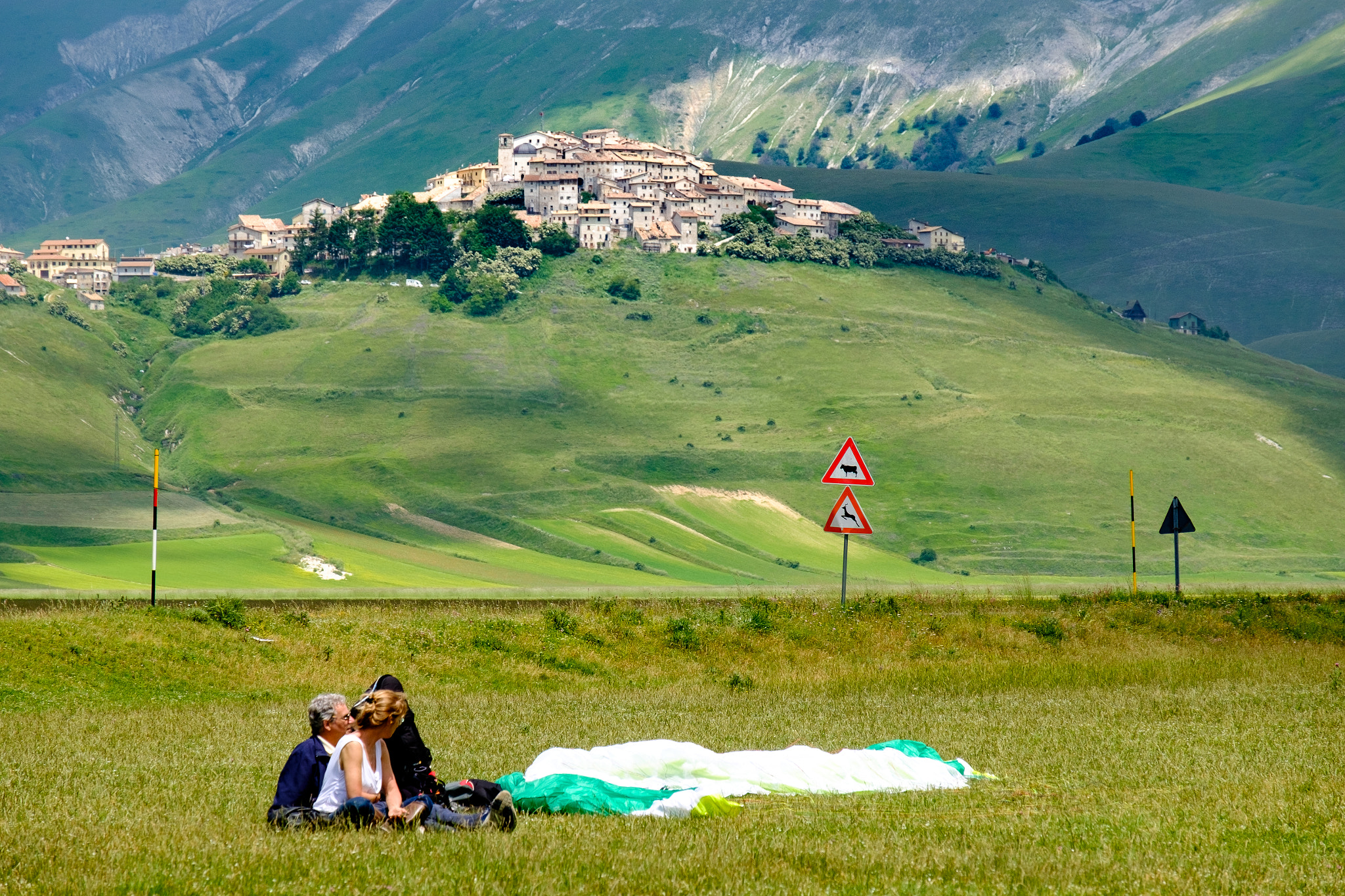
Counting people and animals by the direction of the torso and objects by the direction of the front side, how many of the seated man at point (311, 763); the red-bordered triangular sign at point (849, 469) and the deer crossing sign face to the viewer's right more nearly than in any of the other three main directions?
1

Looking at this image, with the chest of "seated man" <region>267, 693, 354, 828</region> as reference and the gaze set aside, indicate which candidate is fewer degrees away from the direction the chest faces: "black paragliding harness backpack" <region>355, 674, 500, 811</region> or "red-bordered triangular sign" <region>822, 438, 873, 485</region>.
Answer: the black paragliding harness backpack

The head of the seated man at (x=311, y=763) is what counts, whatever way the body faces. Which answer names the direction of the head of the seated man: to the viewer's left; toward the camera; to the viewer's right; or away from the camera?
to the viewer's right

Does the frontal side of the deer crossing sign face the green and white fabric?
yes

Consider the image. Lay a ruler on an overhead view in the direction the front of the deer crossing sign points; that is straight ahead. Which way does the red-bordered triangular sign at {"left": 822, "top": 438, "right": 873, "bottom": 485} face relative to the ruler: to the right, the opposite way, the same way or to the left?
the same way

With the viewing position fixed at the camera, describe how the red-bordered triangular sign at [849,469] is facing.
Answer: facing the viewer

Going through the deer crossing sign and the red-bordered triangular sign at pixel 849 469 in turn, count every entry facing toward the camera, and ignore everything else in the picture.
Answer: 2

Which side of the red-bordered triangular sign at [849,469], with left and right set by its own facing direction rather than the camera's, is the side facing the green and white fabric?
front

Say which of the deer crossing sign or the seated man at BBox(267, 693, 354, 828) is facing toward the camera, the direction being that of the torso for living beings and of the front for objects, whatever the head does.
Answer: the deer crossing sign

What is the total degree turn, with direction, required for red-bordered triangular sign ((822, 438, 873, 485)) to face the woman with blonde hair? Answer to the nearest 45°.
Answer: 0° — it already faces them

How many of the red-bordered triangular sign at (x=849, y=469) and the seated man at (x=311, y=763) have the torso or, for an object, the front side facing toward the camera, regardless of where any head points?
1

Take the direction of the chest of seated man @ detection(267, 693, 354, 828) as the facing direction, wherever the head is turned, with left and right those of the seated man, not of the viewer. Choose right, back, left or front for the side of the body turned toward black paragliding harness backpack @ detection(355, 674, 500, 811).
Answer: front

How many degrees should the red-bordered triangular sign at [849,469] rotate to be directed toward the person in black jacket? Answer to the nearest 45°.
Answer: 0° — it already faces them

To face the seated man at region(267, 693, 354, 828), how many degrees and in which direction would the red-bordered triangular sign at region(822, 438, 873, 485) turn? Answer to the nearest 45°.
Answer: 0° — it already faces them

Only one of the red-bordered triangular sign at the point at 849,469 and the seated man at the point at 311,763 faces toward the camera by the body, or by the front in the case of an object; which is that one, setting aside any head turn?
the red-bordered triangular sign

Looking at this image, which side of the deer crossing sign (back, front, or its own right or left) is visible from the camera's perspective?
front

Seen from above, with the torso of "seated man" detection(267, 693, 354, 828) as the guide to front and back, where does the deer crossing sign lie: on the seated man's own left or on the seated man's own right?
on the seated man's own left

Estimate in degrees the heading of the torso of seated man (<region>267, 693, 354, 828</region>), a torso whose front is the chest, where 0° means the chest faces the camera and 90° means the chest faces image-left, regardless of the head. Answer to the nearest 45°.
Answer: approximately 270°
